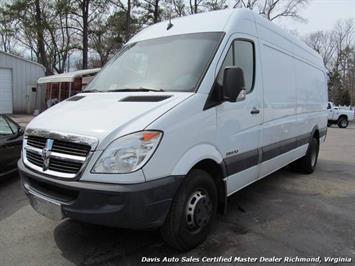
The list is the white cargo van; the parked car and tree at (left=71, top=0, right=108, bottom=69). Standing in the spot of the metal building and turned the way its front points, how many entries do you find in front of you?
2

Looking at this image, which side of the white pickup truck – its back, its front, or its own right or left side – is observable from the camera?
left

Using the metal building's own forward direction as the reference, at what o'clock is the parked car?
The parked car is roughly at 12 o'clock from the metal building.

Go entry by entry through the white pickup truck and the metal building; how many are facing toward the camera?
1

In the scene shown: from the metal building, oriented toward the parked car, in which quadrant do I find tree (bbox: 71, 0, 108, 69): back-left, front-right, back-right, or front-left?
back-left

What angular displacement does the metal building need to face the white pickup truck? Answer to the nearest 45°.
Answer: approximately 90° to its left

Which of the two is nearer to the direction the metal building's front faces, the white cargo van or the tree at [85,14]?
the white cargo van

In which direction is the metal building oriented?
toward the camera

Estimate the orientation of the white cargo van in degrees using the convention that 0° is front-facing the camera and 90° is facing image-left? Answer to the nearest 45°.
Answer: approximately 45°
